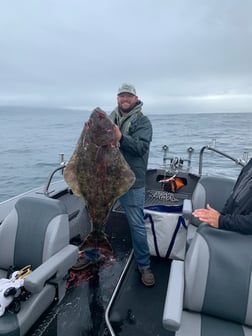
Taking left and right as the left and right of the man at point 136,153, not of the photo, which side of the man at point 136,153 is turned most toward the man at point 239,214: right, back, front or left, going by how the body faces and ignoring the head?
left

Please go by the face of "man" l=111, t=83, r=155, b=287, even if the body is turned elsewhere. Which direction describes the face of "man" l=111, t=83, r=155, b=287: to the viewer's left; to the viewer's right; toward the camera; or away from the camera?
toward the camera

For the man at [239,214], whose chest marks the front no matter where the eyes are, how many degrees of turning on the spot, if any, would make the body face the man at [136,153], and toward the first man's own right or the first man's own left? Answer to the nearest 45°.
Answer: approximately 45° to the first man's own right

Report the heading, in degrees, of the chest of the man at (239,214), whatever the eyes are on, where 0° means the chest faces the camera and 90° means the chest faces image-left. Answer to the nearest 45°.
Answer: approximately 90°

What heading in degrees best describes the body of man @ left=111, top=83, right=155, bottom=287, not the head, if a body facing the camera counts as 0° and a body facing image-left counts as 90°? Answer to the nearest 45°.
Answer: approximately 45°
